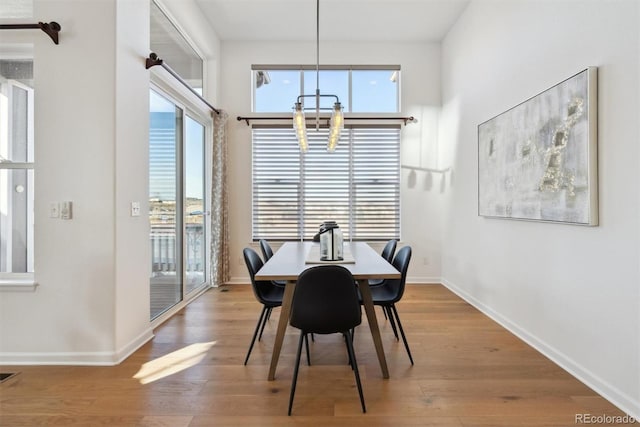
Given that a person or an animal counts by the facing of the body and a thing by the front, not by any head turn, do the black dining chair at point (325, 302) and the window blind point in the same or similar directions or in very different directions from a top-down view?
very different directions

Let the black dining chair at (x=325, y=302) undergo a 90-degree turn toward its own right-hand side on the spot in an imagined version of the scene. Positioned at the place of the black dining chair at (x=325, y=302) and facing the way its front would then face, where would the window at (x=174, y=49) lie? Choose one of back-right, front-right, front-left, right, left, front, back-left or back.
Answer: back-left

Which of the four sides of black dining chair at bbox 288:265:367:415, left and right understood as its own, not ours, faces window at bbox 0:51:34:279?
left

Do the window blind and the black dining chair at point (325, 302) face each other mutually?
yes

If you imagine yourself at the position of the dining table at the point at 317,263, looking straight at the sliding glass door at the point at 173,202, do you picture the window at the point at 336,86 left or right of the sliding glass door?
right

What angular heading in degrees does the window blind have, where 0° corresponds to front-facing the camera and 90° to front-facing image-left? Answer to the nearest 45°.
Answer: approximately 0°

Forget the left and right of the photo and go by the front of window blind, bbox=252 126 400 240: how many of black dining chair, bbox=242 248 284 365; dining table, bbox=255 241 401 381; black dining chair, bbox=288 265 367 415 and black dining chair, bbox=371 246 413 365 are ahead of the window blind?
4

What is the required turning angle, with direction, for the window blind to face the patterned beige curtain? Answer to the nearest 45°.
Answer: approximately 90° to its right

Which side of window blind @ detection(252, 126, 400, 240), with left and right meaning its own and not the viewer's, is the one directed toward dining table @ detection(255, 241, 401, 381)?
front

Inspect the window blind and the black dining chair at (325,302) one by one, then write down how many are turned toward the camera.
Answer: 1

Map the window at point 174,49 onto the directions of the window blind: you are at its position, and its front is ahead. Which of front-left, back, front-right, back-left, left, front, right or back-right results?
front-right

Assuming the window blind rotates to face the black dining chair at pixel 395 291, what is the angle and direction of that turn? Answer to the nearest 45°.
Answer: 0° — it already faces it

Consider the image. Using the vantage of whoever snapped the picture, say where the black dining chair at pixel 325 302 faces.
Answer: facing away from the viewer

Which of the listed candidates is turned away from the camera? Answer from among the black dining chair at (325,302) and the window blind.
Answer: the black dining chair
